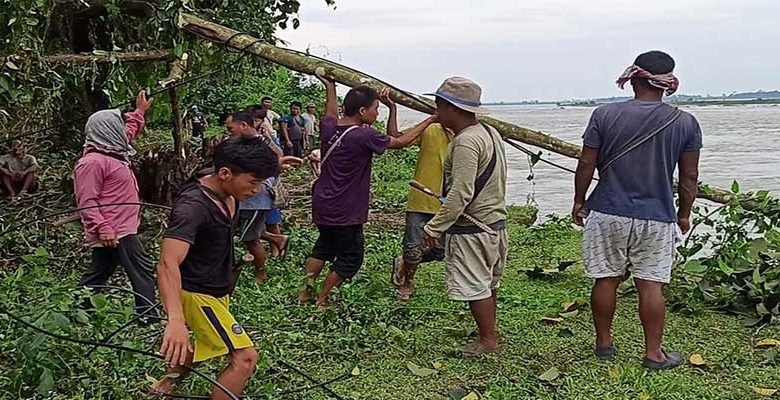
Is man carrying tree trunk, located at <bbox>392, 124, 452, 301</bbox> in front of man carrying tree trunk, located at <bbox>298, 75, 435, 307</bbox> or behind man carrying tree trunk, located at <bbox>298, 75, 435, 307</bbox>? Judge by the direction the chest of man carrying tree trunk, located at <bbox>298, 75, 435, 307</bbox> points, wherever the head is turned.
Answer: in front

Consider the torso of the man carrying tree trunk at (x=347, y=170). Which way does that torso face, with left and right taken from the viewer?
facing away from the viewer and to the right of the viewer

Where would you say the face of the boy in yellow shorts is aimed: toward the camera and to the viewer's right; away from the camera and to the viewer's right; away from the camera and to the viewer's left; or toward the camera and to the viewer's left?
toward the camera and to the viewer's right

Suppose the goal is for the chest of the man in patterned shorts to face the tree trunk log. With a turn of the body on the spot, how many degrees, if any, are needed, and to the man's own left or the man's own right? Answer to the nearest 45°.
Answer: approximately 45° to the man's own left

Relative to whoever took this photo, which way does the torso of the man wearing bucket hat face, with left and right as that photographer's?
facing to the left of the viewer

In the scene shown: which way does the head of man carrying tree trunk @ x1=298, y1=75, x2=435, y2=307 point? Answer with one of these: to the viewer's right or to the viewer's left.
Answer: to the viewer's right

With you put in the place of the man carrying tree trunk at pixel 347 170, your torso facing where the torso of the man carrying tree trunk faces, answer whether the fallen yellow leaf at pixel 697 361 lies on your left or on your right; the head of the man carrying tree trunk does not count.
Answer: on your right

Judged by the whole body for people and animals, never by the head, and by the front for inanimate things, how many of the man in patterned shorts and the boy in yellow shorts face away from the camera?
1

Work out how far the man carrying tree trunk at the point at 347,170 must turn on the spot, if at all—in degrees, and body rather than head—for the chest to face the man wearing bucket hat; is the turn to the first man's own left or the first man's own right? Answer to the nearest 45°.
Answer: approximately 90° to the first man's own right

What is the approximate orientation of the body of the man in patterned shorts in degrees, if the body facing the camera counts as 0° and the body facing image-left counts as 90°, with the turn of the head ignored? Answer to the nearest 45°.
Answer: approximately 180°
